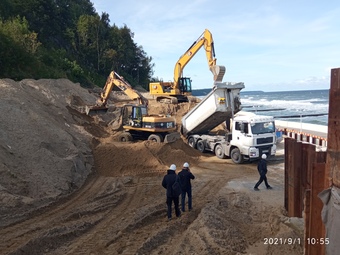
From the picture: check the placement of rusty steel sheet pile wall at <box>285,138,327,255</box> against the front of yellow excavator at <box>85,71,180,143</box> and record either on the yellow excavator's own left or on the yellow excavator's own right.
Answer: on the yellow excavator's own left

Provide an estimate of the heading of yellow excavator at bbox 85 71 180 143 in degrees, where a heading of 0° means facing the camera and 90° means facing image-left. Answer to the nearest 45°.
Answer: approximately 90°

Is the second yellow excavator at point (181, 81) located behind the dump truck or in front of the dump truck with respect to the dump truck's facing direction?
behind

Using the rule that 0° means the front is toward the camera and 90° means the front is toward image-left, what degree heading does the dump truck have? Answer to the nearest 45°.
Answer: approximately 315°

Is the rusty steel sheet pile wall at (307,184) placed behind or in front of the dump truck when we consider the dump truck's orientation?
in front
